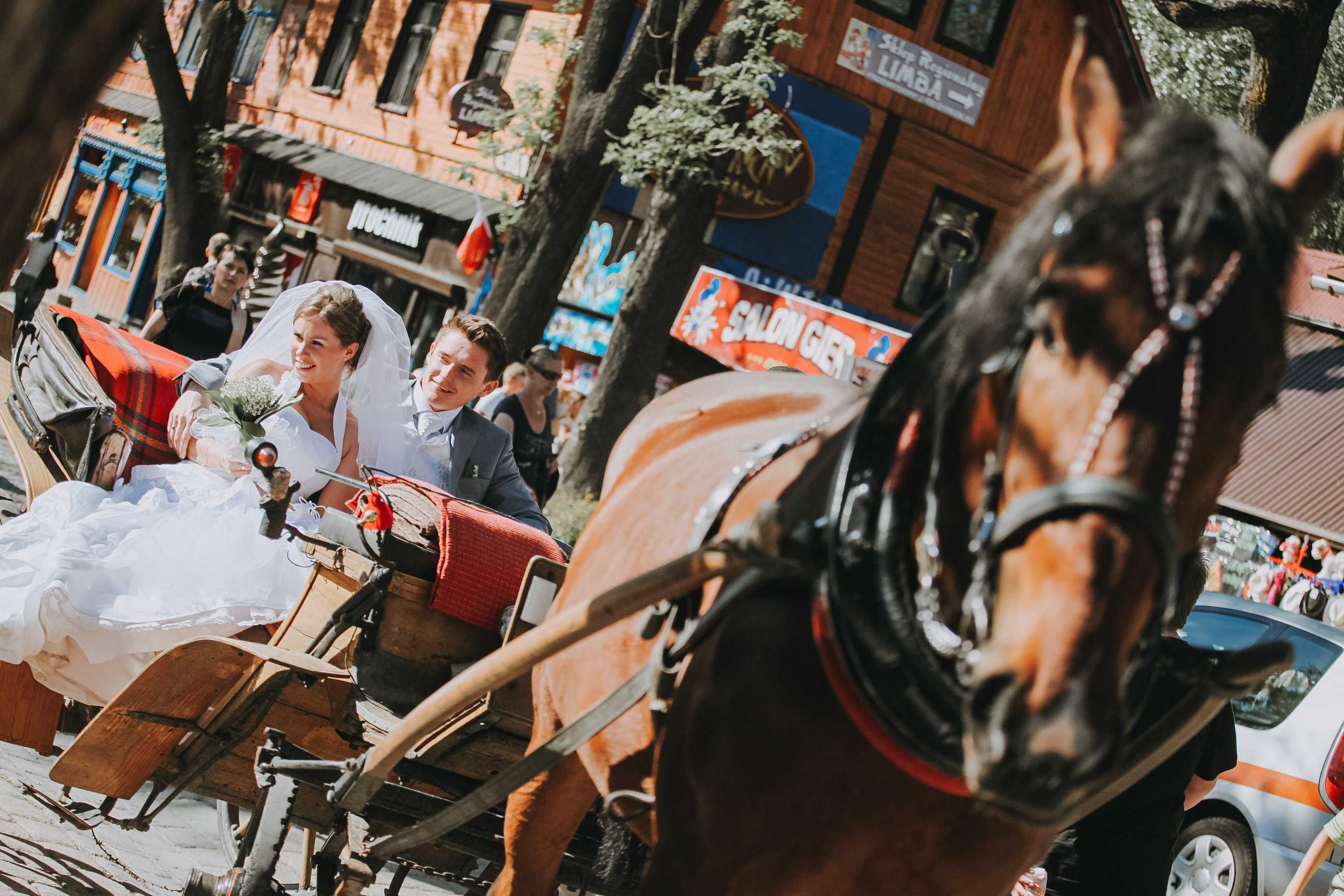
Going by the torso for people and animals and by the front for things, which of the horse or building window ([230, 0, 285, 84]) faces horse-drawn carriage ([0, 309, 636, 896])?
the building window

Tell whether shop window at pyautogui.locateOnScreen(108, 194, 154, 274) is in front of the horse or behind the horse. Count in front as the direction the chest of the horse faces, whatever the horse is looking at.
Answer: behind

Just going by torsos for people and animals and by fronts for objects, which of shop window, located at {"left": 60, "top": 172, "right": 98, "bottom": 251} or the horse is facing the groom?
the shop window

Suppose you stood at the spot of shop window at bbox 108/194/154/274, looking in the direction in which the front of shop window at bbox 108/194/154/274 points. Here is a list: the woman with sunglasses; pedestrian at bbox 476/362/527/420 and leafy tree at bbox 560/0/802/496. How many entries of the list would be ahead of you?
3

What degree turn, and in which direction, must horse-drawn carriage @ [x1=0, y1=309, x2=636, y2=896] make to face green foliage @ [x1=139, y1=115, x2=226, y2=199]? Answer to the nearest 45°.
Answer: approximately 135° to its left

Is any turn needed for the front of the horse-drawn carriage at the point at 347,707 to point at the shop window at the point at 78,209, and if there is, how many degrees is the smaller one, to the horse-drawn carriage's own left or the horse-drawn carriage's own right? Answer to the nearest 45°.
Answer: approximately 135° to the horse-drawn carriage's own left

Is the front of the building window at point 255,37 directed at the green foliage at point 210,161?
yes
